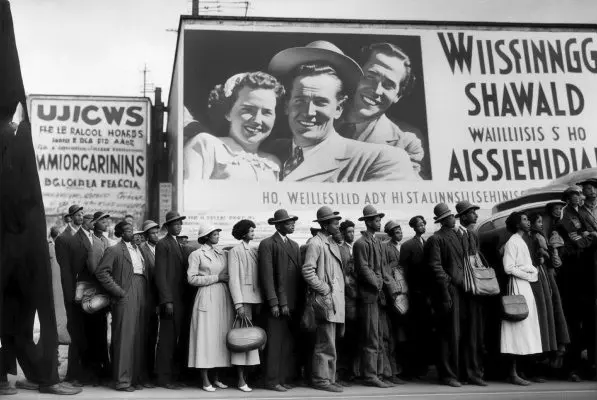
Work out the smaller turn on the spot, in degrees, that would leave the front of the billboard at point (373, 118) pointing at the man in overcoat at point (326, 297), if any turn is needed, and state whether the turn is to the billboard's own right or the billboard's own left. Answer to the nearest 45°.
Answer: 0° — it already faces them

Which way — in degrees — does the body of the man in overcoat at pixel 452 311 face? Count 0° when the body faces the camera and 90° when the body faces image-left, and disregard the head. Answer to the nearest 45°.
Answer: approximately 315°

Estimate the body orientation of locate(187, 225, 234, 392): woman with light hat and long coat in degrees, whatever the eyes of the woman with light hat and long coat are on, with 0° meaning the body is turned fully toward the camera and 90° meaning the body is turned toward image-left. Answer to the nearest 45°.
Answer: approximately 315°

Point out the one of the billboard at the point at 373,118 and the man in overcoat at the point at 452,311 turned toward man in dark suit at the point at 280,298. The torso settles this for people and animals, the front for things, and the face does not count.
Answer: the billboard

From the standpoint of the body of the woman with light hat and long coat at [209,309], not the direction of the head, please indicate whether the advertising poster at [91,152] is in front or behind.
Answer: behind

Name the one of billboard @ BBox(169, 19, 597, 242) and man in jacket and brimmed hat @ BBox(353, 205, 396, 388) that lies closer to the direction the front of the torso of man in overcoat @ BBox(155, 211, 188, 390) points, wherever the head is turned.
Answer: the man in jacket and brimmed hat

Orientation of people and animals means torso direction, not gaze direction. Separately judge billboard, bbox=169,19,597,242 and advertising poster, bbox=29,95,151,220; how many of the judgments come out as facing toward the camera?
2
